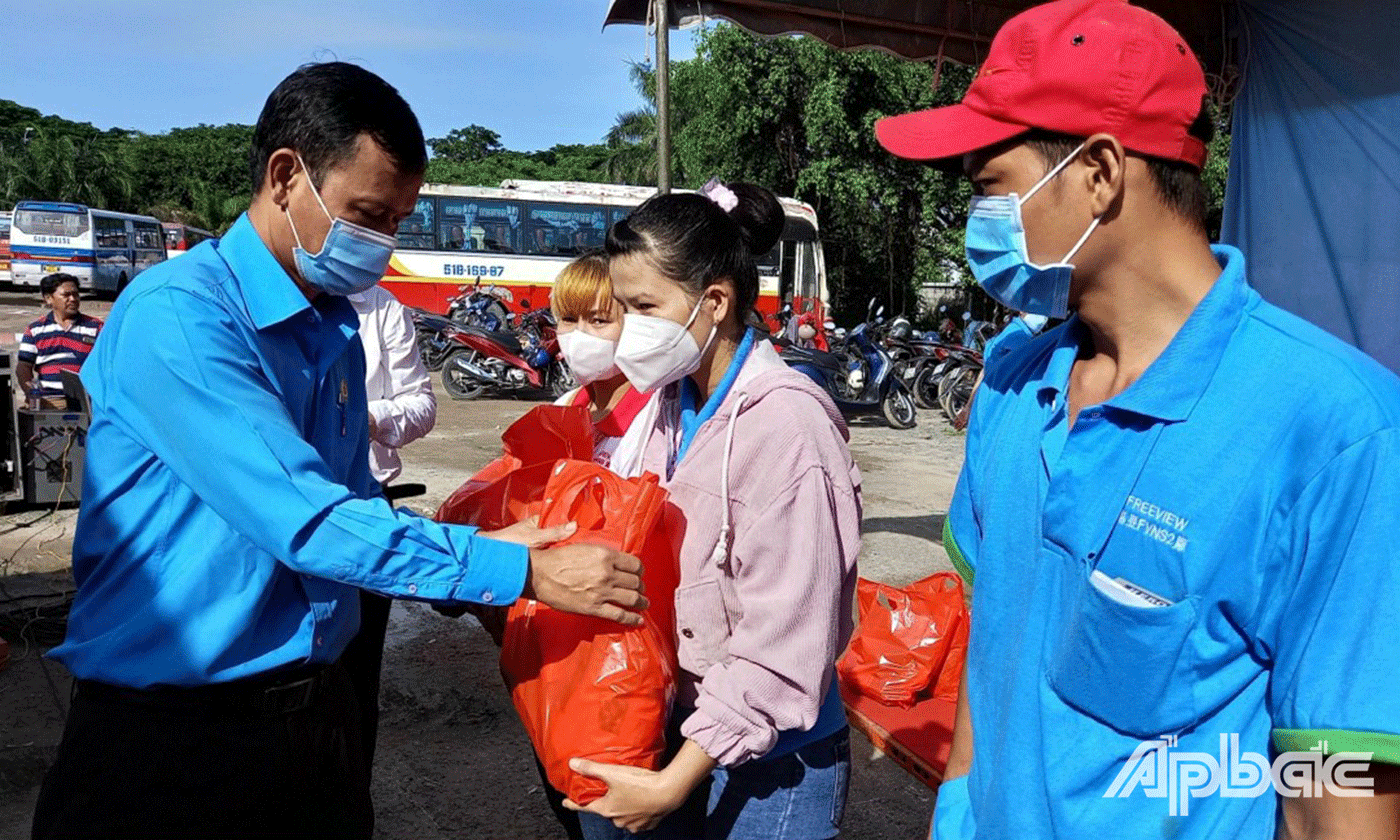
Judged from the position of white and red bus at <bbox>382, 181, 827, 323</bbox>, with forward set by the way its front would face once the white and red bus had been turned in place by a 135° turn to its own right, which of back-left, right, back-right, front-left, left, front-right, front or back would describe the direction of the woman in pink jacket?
front-left

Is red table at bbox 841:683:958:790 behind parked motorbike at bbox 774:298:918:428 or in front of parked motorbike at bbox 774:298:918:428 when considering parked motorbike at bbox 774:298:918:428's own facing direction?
in front

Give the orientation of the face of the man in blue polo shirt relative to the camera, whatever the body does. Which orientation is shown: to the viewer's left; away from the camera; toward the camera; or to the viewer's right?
to the viewer's left

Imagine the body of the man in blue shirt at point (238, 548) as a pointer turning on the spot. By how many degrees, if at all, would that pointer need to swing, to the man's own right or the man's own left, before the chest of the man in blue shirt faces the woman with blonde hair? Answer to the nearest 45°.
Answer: approximately 90° to the man's own left

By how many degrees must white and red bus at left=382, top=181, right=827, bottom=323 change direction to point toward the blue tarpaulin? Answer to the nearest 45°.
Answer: approximately 90° to its right

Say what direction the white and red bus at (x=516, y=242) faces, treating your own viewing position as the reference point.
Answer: facing to the right of the viewer

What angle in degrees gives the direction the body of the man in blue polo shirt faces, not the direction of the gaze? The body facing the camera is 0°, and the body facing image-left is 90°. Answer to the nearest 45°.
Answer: approximately 45°
